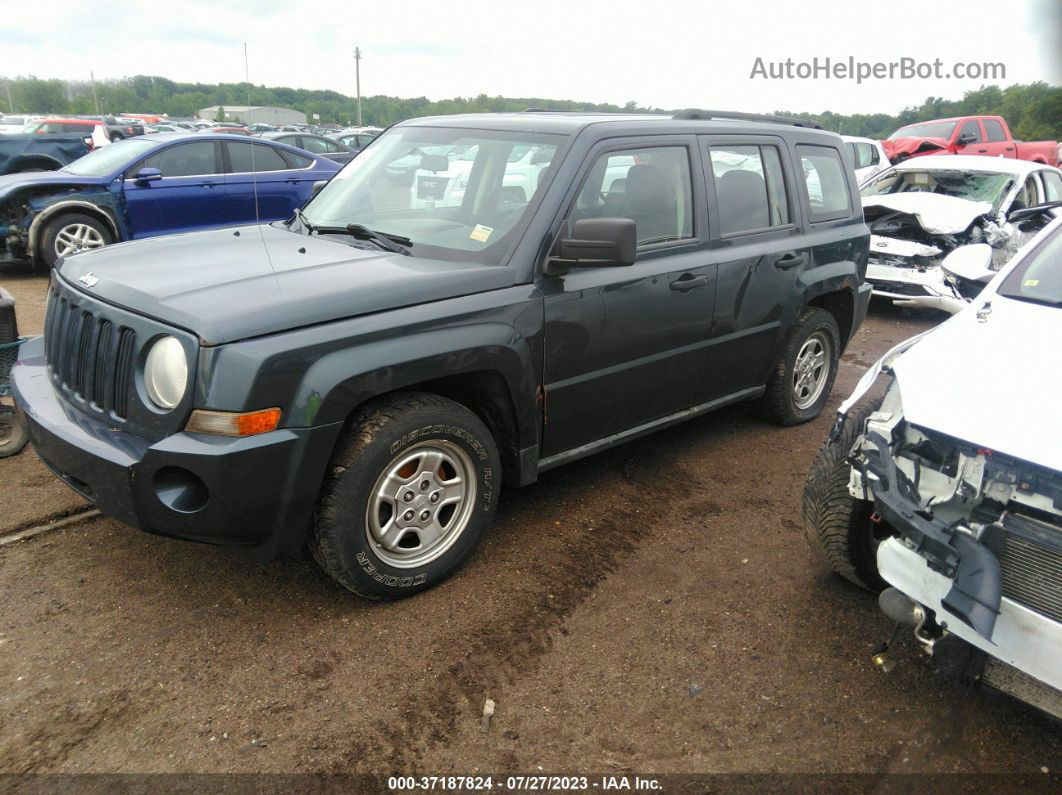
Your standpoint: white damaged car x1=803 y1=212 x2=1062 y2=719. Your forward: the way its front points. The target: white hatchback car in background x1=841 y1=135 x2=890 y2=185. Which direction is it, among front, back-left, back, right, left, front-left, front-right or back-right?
back-right

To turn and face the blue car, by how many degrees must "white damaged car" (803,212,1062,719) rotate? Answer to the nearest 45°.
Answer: approximately 90° to its right

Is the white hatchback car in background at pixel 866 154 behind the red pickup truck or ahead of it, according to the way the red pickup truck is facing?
ahead

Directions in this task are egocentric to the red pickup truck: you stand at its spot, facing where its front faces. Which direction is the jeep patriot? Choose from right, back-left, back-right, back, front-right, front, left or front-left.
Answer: front-left

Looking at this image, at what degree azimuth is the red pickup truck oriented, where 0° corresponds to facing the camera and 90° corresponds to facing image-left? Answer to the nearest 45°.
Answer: approximately 45°

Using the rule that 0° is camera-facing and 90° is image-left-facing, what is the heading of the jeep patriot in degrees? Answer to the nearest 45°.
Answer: approximately 45°

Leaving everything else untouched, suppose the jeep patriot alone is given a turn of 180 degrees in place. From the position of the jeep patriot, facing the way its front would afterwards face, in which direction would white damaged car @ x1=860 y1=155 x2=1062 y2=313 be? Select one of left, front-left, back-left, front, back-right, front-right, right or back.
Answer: front

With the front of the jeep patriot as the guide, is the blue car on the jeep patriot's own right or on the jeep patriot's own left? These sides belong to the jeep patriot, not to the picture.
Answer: on the jeep patriot's own right
